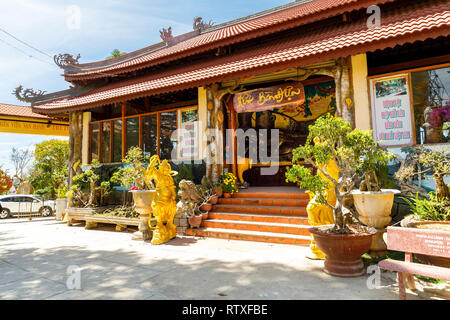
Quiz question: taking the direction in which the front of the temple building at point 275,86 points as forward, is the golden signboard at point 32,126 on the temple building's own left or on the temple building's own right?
on the temple building's own right

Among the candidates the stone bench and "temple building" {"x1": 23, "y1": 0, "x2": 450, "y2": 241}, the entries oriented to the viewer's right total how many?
0

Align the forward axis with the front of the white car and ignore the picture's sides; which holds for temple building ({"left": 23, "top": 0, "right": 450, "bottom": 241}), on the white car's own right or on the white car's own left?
on the white car's own right

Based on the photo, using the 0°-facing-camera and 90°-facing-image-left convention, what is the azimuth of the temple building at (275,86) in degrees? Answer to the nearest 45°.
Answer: approximately 45°

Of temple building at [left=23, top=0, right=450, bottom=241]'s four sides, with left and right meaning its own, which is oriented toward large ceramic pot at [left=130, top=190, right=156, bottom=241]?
front

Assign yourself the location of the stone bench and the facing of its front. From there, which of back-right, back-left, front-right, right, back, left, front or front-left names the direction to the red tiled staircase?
right

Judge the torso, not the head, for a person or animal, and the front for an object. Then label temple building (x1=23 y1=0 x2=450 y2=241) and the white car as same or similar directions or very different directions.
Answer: very different directions

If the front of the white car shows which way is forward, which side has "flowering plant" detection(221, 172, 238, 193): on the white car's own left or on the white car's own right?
on the white car's own right

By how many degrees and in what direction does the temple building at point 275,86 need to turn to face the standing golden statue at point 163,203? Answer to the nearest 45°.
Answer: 0° — it already faces it
